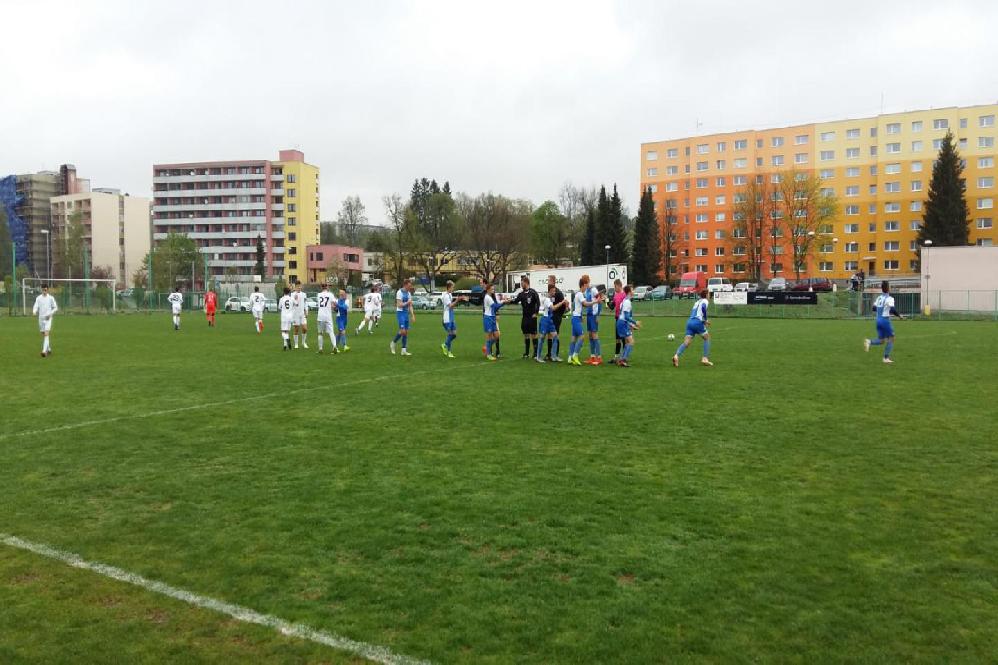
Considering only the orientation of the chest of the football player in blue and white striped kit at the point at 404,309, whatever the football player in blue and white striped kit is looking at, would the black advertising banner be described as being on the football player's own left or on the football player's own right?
on the football player's own left

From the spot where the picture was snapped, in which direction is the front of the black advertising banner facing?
facing the viewer
